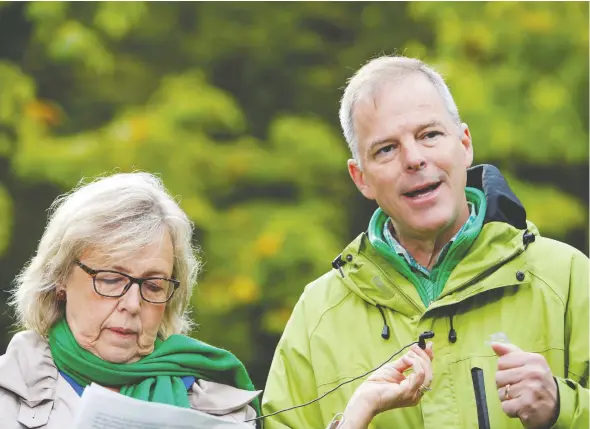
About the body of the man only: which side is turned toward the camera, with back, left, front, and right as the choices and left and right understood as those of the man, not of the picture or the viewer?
front

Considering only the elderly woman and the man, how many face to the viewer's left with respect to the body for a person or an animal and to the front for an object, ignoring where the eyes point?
0

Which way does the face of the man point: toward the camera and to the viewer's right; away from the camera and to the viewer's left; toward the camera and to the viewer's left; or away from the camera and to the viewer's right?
toward the camera and to the viewer's left

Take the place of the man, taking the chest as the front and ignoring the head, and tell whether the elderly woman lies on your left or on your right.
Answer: on your right

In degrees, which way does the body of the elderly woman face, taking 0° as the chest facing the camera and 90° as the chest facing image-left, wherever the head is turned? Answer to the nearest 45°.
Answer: approximately 315°

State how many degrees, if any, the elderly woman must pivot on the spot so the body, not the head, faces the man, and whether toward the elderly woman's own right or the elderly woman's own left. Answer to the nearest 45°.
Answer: approximately 45° to the elderly woman's own left
